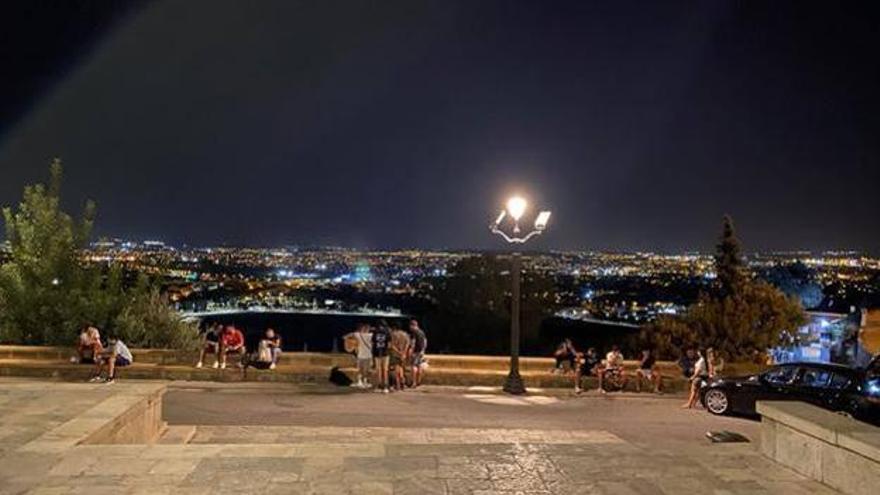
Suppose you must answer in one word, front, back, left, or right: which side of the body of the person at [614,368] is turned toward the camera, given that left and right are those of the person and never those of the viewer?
front

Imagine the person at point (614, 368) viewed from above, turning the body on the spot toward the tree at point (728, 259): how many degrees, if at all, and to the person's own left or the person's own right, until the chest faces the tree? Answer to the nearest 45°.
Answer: approximately 180°

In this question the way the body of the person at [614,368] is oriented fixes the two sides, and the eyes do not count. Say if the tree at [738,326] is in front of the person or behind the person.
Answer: behind

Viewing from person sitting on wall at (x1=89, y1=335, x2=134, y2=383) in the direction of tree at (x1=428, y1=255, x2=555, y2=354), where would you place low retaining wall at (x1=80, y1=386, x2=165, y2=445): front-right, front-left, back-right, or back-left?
back-right

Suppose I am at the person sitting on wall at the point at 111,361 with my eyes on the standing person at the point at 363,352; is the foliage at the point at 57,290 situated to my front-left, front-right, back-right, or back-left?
back-left

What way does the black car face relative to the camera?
to the viewer's left

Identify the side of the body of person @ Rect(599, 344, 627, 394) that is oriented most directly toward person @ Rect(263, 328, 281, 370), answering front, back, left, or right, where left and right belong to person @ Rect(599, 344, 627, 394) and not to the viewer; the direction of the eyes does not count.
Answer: right

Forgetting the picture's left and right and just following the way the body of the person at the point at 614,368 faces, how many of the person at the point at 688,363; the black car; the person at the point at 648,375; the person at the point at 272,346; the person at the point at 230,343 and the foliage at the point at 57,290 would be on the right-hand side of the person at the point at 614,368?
3

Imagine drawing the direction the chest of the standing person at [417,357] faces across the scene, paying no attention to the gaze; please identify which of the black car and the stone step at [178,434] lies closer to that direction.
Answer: the stone step

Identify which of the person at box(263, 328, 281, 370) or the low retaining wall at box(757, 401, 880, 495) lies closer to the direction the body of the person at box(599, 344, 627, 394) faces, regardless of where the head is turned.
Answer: the low retaining wall
